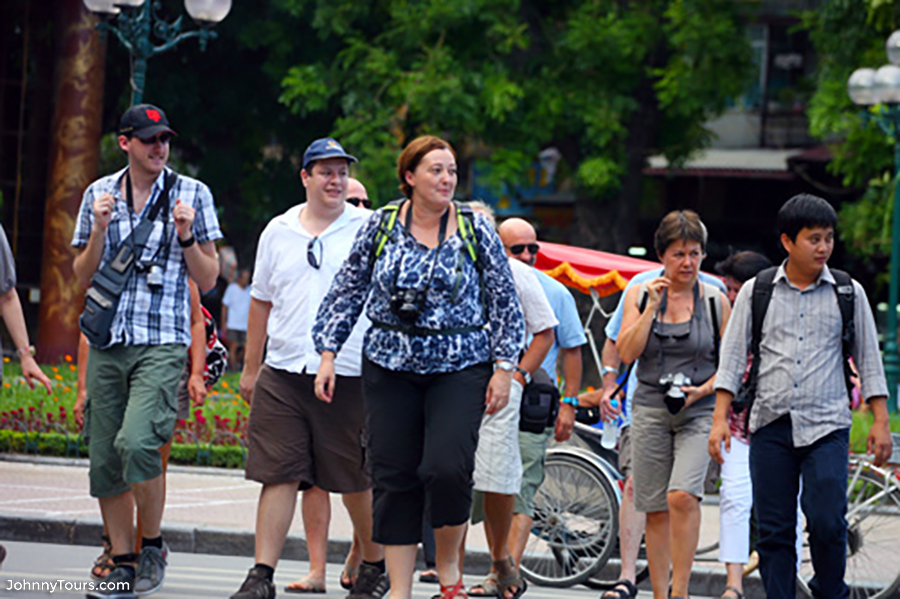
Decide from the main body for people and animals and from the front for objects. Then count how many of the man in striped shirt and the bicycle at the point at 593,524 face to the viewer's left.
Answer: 1

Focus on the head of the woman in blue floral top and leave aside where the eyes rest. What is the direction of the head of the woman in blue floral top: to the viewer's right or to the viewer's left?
to the viewer's right

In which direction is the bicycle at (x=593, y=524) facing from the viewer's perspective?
to the viewer's left

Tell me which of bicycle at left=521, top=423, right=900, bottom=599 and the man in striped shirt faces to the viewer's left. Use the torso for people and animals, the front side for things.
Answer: the bicycle

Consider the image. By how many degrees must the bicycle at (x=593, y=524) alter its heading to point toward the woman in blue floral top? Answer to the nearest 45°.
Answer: approximately 90° to its left

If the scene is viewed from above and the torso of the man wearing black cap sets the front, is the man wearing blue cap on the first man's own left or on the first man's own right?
on the first man's own left

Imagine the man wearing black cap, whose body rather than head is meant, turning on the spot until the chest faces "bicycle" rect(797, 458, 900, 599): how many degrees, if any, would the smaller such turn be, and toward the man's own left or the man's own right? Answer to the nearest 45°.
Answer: approximately 90° to the man's own left

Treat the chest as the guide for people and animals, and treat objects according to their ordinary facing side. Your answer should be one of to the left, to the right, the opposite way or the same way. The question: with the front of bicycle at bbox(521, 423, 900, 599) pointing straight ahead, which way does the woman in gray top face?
to the left
